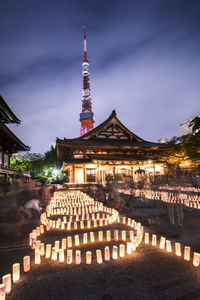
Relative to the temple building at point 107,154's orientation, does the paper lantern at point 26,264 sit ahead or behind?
ahead

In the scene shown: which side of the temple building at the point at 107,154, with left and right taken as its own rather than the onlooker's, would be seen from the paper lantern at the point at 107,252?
front

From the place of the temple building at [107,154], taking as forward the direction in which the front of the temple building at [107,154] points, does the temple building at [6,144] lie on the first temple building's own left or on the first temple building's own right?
on the first temple building's own right

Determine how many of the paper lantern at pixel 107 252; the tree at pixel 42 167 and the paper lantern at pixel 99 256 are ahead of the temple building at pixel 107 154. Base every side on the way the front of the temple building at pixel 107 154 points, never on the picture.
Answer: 2

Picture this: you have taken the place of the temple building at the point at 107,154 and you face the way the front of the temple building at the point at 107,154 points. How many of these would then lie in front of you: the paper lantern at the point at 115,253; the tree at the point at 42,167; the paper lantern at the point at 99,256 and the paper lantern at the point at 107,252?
3
